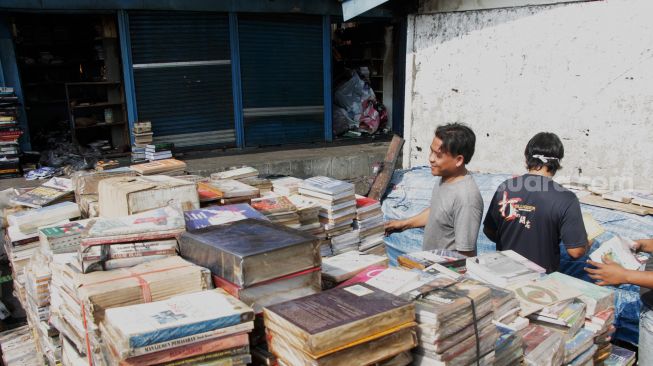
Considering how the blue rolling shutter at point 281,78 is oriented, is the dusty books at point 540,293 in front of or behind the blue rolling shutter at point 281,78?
in front

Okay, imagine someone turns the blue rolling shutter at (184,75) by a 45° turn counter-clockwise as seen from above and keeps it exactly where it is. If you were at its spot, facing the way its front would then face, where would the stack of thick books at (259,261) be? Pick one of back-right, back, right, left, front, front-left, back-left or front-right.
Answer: front-right

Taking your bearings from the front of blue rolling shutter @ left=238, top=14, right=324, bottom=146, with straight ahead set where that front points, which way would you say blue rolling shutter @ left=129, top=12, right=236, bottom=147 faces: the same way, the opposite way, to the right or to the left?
the same way

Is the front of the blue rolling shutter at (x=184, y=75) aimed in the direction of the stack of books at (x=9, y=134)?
no

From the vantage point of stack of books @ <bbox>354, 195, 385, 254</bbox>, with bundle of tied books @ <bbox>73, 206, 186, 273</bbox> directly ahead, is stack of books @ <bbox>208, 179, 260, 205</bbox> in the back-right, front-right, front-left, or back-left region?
front-right

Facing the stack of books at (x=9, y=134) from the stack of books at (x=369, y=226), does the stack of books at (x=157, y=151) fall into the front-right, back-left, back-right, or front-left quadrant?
front-right

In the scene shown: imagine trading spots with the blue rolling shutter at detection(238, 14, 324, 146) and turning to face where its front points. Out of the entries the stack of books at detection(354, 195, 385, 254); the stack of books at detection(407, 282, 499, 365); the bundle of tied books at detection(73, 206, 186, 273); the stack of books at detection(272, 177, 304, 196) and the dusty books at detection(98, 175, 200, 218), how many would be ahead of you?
5

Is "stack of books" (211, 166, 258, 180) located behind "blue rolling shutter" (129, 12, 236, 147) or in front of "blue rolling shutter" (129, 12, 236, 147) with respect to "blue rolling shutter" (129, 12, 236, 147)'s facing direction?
in front

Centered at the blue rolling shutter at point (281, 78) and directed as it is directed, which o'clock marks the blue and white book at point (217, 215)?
The blue and white book is roughly at 12 o'clock from the blue rolling shutter.

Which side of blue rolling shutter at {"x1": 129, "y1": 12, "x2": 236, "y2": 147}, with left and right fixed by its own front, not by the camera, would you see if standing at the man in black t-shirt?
front

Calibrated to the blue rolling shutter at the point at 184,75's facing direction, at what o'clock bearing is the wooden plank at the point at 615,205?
The wooden plank is roughly at 11 o'clock from the blue rolling shutter.

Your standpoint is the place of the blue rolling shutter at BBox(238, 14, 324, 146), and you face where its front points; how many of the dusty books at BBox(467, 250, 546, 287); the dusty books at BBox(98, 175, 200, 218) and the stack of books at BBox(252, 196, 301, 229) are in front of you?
3

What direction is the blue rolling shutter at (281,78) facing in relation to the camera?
toward the camera

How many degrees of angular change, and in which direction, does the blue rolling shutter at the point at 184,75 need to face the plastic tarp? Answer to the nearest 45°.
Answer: approximately 45° to its left

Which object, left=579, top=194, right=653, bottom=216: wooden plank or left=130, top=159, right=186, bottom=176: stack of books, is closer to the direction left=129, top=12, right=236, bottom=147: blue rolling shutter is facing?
the stack of books

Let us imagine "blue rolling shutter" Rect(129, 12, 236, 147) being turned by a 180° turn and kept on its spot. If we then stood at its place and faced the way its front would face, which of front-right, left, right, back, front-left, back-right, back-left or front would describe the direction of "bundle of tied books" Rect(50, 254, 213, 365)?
back

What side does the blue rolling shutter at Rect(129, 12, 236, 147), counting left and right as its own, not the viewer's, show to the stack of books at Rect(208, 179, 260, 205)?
front

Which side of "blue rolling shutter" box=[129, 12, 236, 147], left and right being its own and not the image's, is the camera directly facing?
front
